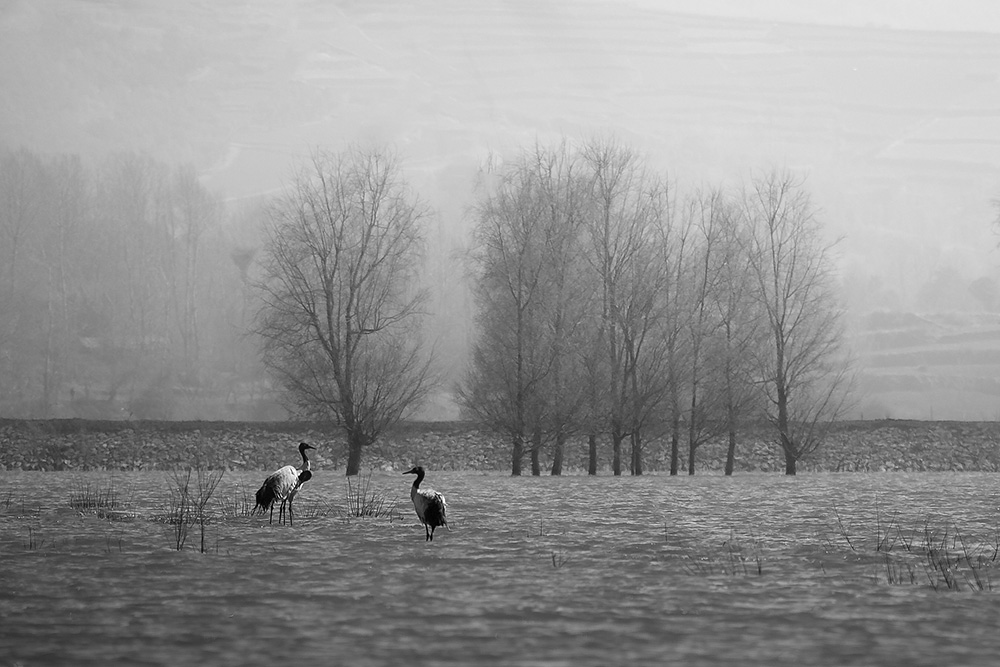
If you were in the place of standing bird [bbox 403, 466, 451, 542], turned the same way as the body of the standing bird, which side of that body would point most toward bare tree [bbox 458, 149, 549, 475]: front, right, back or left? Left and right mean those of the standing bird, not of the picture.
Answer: right

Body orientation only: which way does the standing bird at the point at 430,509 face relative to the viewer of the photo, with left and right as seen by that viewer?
facing to the left of the viewer

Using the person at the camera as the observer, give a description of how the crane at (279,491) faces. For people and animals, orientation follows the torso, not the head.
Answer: facing to the right of the viewer

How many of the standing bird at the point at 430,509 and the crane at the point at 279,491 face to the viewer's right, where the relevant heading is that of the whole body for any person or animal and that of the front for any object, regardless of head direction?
1

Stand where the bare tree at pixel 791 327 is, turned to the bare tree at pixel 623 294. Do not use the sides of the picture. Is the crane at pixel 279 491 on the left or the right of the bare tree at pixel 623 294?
left

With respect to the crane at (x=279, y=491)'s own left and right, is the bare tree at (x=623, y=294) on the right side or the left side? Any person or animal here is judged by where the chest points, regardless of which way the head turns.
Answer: on its left

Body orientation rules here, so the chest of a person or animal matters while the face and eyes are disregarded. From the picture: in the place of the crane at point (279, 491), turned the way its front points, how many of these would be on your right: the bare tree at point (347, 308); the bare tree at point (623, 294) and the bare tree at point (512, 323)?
0

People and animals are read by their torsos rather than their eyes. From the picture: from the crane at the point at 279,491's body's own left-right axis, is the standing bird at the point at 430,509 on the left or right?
on its right

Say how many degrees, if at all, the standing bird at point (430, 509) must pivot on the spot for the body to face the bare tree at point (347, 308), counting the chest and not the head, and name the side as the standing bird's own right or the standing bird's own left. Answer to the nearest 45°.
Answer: approximately 90° to the standing bird's own right

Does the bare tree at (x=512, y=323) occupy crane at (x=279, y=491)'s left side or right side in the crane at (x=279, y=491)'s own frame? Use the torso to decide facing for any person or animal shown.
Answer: on its left

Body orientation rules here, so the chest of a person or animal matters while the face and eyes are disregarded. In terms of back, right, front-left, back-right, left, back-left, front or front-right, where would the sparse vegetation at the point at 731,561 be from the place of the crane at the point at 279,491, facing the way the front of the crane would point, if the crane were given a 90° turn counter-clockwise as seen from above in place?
back-right

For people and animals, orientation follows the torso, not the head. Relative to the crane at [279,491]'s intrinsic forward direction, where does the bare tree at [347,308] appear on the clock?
The bare tree is roughly at 9 o'clock from the crane.

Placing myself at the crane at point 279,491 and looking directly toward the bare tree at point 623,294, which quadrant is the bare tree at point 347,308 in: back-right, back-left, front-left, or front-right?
front-left

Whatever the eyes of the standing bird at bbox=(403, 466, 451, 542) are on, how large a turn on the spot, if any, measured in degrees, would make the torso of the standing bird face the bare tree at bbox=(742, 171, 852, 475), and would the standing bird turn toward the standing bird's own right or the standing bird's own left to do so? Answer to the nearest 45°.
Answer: approximately 135° to the standing bird's own right

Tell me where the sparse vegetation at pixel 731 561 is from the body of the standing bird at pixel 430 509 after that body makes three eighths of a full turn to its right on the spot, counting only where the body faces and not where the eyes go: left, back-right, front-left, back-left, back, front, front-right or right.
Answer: right

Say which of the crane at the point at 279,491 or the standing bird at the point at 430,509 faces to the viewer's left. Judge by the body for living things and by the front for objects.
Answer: the standing bird

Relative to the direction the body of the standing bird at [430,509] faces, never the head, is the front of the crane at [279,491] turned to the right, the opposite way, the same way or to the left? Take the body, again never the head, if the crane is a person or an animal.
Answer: the opposite way
